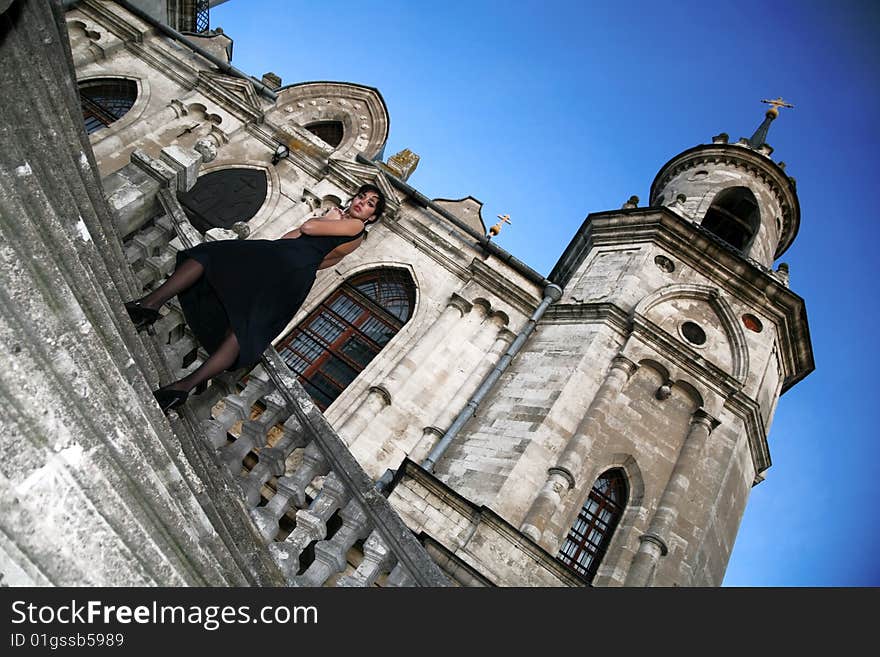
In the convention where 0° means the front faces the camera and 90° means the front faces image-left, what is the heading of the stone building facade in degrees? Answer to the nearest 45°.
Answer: approximately 0°
